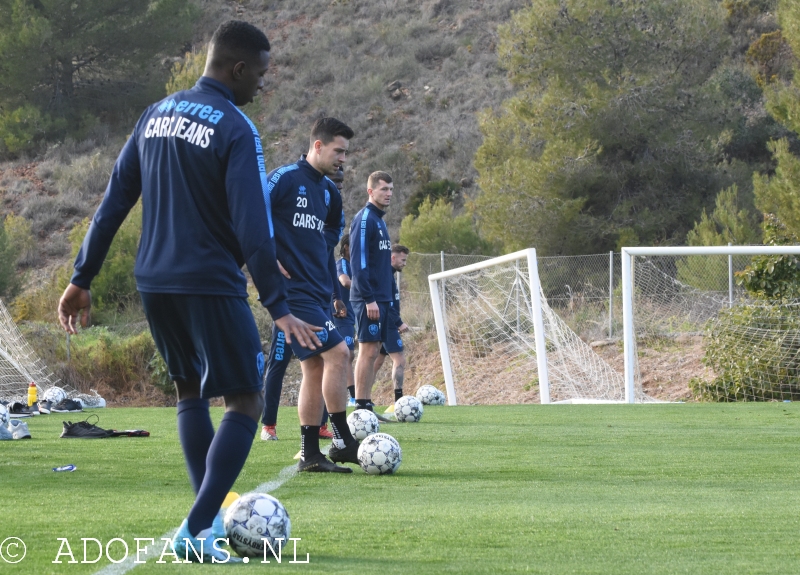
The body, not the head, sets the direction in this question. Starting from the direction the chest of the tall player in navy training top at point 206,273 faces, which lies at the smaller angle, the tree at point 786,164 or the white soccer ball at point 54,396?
the tree

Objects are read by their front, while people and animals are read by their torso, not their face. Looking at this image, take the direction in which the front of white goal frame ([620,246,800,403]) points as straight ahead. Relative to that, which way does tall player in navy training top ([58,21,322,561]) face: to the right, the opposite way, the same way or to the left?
the opposite way

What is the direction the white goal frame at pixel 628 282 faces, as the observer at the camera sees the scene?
facing the viewer

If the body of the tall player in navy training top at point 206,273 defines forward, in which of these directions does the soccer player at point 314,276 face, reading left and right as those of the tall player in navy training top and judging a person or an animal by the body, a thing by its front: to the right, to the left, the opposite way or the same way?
to the right

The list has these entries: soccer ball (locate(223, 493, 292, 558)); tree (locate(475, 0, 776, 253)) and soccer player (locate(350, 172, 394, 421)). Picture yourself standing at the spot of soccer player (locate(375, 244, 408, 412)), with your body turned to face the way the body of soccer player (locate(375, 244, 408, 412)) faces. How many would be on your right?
2

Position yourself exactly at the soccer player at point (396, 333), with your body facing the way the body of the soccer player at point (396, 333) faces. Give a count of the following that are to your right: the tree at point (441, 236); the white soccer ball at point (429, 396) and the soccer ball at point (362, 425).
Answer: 1

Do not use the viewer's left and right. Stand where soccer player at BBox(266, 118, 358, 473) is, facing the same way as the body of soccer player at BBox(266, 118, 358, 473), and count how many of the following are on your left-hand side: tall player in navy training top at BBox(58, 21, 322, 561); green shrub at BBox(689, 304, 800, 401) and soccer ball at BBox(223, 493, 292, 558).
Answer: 1
